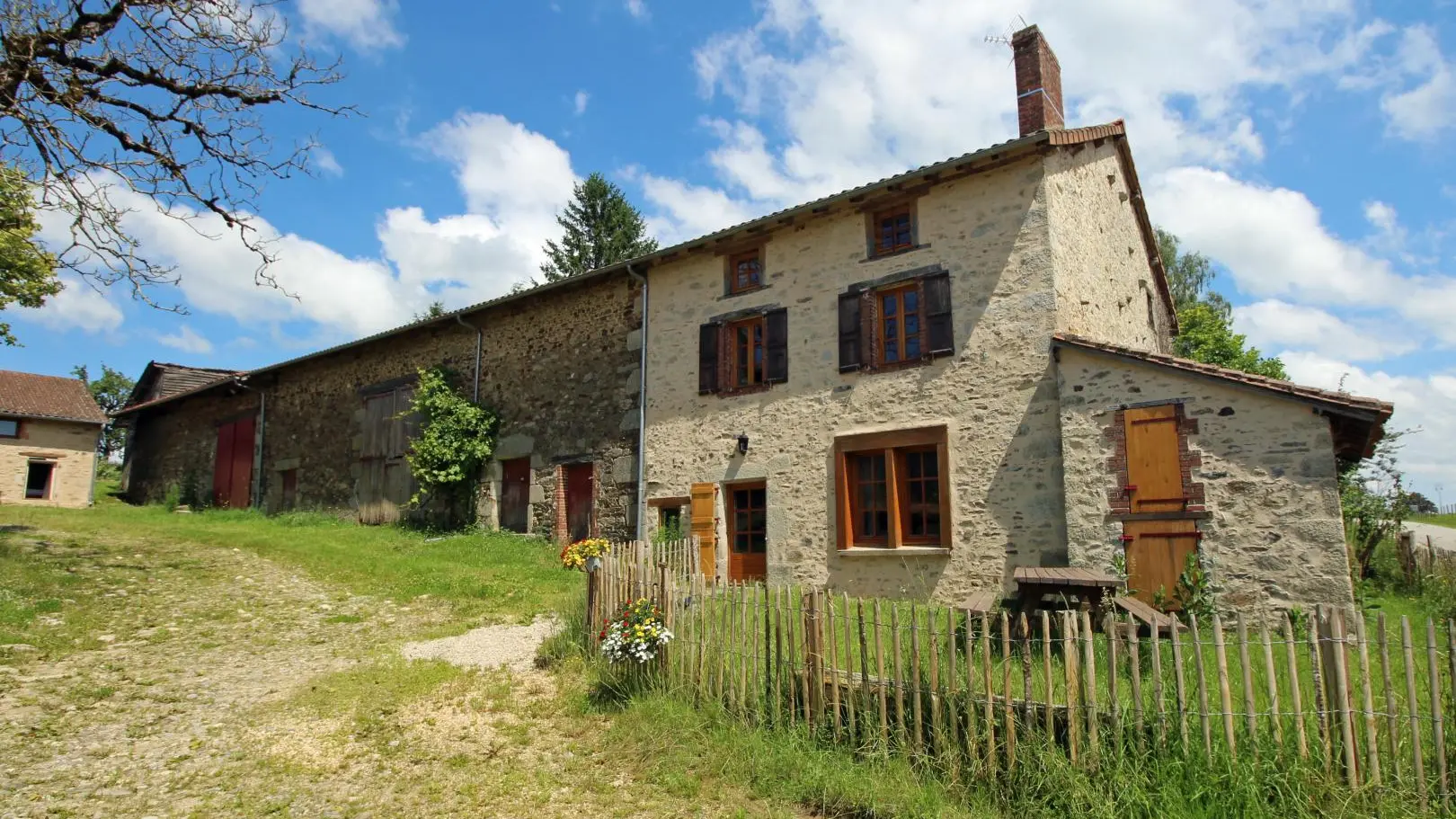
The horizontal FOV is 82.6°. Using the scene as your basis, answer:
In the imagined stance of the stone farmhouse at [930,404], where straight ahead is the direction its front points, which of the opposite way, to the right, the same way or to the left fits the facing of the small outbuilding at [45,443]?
to the left

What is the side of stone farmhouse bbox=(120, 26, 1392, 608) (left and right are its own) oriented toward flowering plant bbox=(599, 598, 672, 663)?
front

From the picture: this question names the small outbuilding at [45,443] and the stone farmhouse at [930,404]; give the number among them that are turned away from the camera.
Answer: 0

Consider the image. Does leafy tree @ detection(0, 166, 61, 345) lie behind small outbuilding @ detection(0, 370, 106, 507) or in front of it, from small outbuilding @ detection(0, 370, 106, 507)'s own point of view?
in front

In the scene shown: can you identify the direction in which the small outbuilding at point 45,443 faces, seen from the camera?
facing the viewer

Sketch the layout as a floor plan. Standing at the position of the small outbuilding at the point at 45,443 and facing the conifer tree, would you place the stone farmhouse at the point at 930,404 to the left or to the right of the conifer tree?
right

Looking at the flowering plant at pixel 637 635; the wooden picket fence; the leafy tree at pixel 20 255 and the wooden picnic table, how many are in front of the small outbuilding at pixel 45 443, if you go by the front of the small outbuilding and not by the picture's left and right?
4

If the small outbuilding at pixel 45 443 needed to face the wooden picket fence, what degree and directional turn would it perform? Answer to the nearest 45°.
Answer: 0° — it already faces it

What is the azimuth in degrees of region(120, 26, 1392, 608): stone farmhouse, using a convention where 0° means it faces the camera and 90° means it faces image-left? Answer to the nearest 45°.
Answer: approximately 45°

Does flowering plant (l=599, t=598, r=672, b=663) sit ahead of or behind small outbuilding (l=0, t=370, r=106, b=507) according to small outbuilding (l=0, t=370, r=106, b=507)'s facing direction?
ahead
